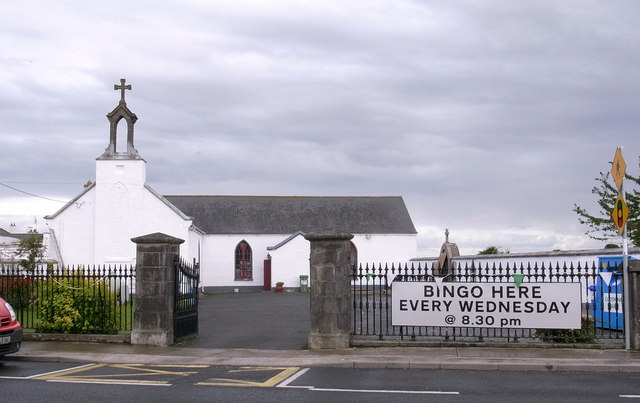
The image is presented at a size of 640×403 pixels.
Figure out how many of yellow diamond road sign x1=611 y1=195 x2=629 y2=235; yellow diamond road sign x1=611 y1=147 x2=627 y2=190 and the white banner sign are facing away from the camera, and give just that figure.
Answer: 0

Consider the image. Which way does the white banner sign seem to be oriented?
toward the camera

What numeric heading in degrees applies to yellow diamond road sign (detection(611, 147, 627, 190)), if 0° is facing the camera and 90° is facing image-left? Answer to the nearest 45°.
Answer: approximately 45°

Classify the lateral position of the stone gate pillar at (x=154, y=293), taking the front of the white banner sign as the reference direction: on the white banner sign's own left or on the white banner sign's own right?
on the white banner sign's own right

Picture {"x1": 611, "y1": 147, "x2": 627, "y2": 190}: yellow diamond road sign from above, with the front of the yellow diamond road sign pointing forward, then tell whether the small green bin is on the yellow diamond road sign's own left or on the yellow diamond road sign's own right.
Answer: on the yellow diamond road sign's own right

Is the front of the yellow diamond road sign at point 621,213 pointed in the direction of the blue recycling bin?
no

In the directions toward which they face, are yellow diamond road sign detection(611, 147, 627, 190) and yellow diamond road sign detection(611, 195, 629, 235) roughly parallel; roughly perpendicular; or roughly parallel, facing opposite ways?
roughly parallel

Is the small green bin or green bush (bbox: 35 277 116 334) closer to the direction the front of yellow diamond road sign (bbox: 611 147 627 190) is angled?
the green bush

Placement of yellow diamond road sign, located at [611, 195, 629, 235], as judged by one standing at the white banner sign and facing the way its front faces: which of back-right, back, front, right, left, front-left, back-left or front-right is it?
left

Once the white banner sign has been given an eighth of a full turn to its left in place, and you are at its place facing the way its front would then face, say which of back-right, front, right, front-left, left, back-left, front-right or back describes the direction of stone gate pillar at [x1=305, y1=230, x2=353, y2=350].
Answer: back-right

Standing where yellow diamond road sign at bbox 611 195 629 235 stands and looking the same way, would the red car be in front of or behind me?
in front

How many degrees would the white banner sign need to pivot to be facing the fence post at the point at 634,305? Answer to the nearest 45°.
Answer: approximately 90° to its left

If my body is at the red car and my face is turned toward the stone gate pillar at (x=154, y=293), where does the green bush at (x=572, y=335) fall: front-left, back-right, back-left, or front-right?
front-right

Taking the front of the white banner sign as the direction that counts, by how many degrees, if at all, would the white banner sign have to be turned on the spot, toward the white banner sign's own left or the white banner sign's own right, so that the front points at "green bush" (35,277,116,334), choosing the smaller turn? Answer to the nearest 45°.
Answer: approximately 90° to the white banner sign's own right

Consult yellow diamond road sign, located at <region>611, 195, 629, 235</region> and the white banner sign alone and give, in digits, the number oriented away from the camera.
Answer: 0
